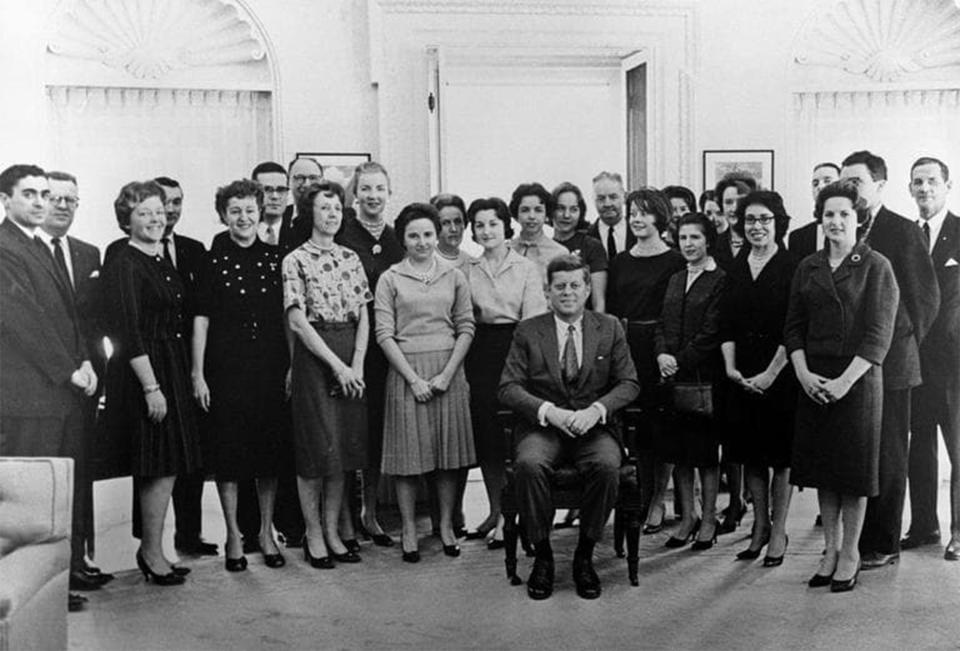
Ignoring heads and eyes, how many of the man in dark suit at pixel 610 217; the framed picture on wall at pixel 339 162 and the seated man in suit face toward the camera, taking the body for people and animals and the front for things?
3

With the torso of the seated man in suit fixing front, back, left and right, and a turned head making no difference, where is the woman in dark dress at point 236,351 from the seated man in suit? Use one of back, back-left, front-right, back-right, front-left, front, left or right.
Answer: right

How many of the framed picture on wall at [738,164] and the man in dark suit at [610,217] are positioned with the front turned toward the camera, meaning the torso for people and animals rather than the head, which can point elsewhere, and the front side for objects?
2

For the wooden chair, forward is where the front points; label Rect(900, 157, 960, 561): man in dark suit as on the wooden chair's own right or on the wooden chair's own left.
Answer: on the wooden chair's own left

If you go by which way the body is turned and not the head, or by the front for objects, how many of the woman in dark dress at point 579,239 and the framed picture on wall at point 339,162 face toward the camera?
2

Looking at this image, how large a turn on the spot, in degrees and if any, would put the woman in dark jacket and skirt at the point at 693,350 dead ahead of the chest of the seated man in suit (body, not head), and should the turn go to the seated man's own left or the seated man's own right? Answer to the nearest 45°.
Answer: approximately 135° to the seated man's own left

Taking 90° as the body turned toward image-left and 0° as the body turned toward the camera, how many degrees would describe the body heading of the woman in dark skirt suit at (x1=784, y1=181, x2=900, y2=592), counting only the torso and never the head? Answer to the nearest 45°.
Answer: approximately 45°

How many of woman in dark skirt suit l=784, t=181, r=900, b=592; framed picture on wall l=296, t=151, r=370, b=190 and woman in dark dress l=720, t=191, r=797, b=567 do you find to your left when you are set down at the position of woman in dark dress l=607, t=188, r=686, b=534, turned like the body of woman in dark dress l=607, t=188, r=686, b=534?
2

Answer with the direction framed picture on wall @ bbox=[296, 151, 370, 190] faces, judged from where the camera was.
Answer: facing the viewer

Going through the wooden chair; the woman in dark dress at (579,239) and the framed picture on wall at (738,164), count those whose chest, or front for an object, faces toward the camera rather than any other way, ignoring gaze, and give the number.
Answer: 3

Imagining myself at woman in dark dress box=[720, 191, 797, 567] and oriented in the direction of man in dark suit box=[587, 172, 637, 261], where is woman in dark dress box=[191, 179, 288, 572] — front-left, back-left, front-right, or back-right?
front-left

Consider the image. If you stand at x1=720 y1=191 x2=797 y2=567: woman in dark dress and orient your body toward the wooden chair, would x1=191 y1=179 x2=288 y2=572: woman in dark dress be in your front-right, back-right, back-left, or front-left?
front-right
